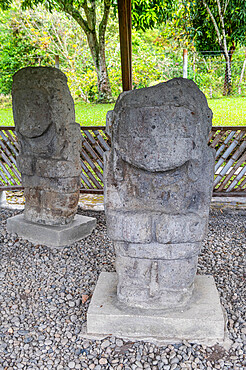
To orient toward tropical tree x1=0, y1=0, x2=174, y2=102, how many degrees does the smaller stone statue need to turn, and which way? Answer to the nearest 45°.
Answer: approximately 135° to its right

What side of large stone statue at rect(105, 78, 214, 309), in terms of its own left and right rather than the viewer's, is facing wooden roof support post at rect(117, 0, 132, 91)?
back

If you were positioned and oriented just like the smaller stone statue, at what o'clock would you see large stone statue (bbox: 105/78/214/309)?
The large stone statue is roughly at 10 o'clock from the smaller stone statue.

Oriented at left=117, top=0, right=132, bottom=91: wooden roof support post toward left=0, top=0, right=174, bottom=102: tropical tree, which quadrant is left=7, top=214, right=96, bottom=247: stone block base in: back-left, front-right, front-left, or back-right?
back-left

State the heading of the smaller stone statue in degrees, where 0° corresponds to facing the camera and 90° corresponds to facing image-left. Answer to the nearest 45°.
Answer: approximately 45°

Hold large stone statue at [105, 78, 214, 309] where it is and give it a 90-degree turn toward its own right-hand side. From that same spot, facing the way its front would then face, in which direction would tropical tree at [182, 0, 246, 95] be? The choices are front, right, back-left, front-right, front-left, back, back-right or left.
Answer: right

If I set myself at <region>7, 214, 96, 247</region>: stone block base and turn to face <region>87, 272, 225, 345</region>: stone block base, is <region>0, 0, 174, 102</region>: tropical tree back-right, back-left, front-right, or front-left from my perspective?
back-left

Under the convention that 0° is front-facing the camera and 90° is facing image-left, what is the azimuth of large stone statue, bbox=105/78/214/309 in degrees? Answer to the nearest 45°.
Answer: approximately 0°

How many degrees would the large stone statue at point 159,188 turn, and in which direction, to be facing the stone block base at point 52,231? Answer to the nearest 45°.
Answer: approximately 135° to its right
